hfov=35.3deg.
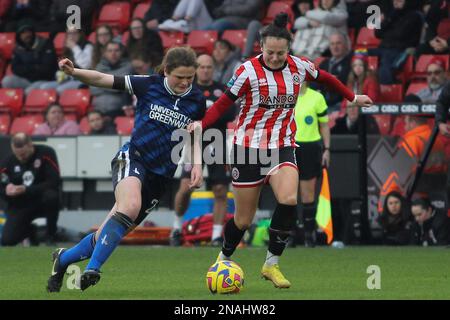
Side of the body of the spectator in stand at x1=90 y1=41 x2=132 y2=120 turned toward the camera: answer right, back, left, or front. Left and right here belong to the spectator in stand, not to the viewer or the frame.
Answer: front

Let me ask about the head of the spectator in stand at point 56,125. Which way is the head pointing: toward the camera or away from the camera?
toward the camera

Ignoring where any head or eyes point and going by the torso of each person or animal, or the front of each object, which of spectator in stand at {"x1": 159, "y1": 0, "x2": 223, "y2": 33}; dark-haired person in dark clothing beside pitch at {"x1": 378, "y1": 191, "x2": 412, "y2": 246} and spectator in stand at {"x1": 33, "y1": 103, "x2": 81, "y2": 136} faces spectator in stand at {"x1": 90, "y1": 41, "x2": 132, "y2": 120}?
spectator in stand at {"x1": 159, "y1": 0, "x2": 223, "y2": 33}

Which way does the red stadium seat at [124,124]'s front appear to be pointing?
toward the camera

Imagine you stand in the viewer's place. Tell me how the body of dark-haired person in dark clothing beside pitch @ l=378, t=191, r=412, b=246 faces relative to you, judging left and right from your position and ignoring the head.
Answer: facing the viewer

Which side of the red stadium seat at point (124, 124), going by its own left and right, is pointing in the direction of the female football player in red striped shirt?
front

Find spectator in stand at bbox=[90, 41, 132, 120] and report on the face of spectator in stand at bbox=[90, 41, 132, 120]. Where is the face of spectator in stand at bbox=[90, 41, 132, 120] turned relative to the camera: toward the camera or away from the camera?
toward the camera

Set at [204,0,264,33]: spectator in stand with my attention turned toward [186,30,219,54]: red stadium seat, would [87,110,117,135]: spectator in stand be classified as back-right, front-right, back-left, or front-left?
front-left

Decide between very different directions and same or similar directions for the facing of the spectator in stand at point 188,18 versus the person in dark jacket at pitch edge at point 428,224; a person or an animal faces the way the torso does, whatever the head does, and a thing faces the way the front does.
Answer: same or similar directions

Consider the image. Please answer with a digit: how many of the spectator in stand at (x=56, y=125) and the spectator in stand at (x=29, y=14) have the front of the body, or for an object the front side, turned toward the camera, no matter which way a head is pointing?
2

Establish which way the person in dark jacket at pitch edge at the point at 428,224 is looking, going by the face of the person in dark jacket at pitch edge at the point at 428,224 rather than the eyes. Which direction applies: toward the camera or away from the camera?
toward the camera

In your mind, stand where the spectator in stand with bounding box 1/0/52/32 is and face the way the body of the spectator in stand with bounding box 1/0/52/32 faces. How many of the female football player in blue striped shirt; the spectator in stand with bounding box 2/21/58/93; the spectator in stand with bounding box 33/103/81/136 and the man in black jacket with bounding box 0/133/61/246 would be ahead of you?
4

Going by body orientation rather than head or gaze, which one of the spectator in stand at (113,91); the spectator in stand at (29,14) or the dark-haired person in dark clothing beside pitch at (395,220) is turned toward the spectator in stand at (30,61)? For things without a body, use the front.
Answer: the spectator in stand at (29,14)

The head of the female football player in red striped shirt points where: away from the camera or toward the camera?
toward the camera
